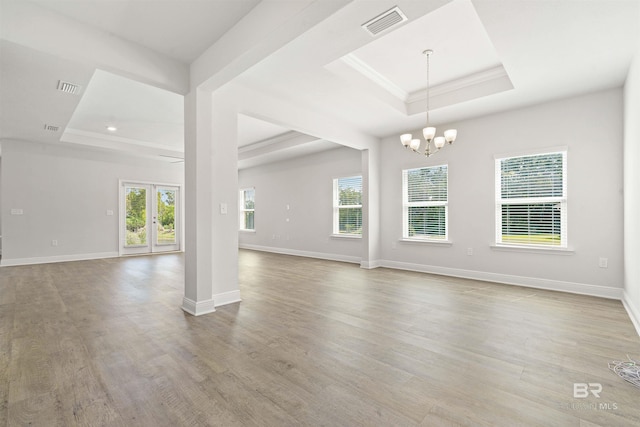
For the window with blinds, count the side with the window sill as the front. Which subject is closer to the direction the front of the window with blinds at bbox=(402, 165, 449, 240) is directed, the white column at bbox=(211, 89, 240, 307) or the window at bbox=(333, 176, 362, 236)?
the white column

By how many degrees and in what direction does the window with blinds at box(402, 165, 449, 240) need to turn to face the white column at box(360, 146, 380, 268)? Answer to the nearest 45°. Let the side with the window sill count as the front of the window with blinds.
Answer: approximately 45° to its right

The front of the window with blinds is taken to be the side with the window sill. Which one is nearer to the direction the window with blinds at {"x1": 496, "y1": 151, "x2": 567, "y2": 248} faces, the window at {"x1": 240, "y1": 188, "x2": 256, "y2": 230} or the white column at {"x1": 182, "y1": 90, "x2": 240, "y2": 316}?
the white column

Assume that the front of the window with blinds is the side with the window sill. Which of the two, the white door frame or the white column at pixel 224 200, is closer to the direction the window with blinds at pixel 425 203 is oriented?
the white column

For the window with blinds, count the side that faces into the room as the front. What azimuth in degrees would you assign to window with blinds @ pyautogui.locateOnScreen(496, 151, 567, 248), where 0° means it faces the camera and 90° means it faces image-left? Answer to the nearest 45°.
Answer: approximately 45°

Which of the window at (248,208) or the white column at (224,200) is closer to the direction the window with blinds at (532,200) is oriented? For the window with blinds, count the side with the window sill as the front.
the white column

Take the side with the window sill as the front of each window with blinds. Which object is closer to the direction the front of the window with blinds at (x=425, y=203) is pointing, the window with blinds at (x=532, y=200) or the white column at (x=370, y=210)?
the white column

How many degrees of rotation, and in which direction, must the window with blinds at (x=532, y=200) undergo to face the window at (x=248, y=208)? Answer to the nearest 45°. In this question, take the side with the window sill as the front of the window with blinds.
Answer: approximately 45° to its right

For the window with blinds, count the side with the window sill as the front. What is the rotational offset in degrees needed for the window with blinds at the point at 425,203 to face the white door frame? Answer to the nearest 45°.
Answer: approximately 45° to its right

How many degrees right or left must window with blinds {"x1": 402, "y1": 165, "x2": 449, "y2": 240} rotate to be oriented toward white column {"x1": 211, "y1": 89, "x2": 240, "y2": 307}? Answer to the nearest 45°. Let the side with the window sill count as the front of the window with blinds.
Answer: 0° — it already faces it
